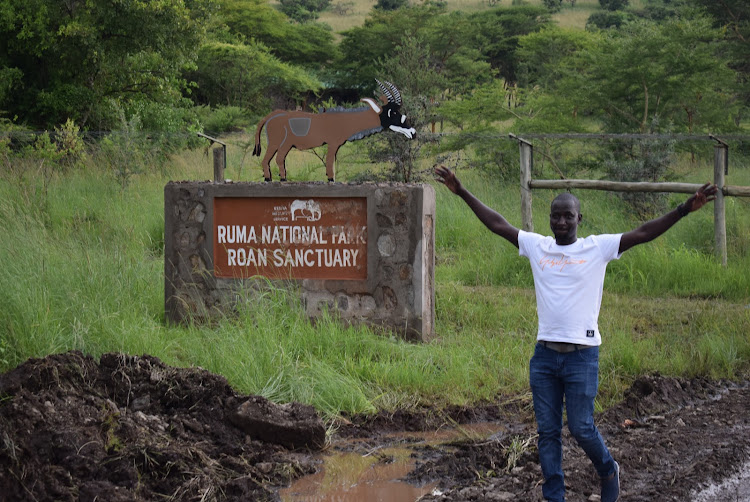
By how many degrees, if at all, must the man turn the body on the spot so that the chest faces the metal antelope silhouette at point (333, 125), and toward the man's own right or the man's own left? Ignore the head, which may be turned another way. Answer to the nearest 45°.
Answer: approximately 135° to the man's own right

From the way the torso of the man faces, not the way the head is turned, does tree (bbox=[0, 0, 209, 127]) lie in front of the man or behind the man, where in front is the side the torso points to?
behind

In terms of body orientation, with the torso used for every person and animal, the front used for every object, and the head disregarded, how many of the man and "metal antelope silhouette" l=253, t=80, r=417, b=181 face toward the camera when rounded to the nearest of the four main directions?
1

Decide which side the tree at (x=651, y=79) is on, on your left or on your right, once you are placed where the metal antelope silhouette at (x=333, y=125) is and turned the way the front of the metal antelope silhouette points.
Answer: on your left

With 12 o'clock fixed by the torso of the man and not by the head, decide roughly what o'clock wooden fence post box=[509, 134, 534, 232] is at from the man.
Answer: The wooden fence post is roughly at 6 o'clock from the man.

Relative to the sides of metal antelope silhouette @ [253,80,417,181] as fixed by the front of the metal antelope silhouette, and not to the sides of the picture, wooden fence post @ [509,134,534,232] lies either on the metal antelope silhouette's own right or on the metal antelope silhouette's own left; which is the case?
on the metal antelope silhouette's own left

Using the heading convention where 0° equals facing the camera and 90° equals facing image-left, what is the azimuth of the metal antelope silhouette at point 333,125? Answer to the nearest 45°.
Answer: approximately 270°

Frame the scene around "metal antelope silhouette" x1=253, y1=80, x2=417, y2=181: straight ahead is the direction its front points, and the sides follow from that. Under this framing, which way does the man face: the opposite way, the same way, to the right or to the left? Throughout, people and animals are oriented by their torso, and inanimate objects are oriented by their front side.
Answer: to the right
